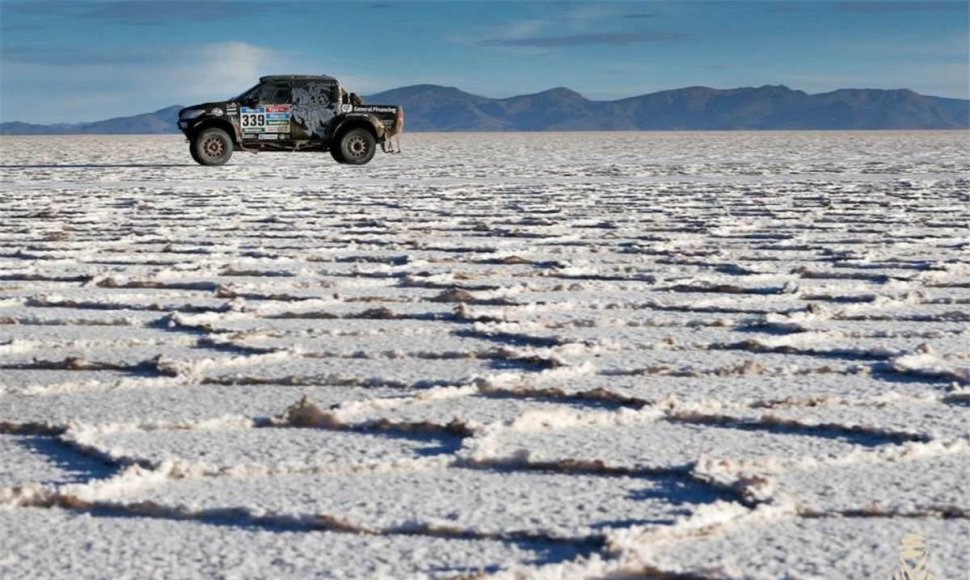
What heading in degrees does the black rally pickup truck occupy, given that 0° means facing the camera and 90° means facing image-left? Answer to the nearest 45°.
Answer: approximately 90°
